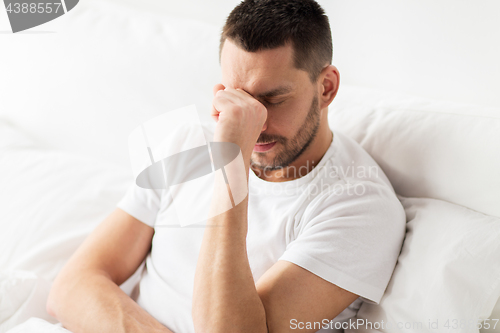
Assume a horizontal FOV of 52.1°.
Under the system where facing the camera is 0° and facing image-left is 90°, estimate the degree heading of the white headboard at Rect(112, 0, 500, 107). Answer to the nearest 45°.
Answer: approximately 45°

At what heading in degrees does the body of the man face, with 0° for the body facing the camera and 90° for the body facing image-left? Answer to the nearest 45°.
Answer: approximately 45°
